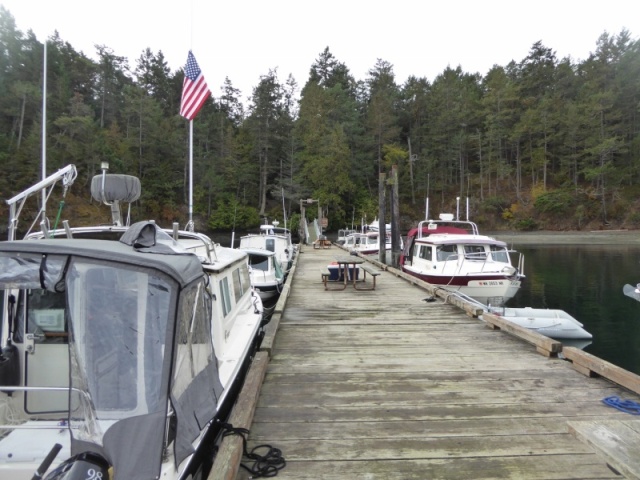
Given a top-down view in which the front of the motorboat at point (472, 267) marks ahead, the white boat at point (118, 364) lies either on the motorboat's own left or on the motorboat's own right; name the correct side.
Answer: on the motorboat's own right

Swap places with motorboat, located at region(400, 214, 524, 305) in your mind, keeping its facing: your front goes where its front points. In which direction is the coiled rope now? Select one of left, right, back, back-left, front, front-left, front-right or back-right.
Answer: front-right

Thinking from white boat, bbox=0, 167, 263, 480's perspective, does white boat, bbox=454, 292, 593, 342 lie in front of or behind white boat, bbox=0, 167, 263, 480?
in front

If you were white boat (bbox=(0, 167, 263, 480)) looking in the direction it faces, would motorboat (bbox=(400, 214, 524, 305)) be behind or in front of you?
in front

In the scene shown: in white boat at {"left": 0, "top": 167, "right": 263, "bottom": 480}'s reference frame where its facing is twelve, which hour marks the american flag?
The american flag is roughly at 11 o'clock from the white boat.

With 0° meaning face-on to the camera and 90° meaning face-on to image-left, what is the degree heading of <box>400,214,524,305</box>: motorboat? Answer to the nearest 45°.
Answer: approximately 315°

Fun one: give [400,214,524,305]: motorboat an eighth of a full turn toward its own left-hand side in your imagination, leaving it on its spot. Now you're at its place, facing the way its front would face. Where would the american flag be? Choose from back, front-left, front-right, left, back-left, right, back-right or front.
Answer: back-right

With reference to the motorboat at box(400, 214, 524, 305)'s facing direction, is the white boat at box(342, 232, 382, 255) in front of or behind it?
behind

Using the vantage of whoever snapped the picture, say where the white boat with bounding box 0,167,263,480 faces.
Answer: facing away from the viewer and to the right of the viewer
